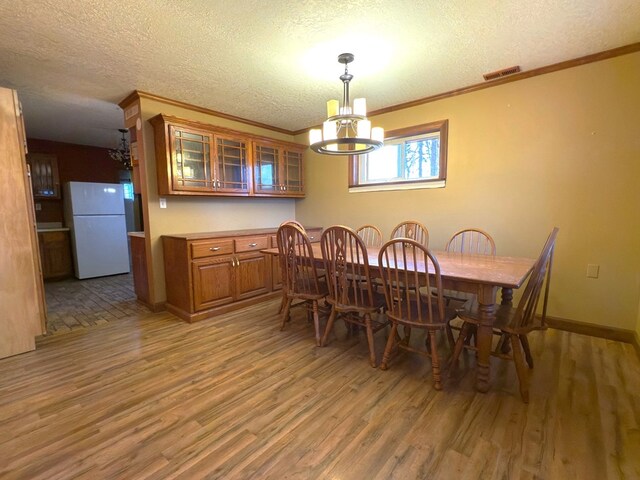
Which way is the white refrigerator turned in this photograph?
toward the camera

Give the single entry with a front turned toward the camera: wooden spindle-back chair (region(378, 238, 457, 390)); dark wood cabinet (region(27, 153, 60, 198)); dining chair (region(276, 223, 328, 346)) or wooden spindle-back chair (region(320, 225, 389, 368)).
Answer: the dark wood cabinet

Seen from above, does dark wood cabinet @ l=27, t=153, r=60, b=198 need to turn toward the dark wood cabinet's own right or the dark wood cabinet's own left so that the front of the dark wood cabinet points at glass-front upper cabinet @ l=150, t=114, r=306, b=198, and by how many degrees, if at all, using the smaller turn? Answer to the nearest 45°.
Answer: approximately 45° to the dark wood cabinet's own left

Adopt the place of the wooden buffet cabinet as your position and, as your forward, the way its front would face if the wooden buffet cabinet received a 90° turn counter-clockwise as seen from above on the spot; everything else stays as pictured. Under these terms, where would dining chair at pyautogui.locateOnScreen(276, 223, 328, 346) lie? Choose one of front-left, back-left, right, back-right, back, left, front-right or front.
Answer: right

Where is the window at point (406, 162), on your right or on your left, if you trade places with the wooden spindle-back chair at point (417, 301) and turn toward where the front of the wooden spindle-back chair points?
on your left

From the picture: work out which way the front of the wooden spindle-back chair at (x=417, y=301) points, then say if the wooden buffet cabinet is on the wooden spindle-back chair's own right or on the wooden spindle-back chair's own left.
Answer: on the wooden spindle-back chair's own left

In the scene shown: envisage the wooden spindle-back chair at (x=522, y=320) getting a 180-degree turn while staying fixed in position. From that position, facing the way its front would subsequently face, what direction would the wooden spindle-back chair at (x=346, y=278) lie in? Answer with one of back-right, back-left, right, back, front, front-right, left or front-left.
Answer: back-right

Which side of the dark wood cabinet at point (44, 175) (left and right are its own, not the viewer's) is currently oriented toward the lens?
front

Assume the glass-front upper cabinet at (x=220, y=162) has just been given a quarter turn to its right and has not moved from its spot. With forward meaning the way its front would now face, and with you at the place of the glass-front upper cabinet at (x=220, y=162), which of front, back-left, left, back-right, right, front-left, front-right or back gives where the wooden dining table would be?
left

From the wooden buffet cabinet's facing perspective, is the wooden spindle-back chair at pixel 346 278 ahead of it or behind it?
ahead

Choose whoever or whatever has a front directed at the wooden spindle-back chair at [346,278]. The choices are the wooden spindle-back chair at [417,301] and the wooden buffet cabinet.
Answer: the wooden buffet cabinet

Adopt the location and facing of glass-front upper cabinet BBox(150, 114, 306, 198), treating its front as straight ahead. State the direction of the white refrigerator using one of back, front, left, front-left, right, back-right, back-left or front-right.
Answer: back

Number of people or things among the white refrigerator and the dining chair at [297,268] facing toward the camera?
1
